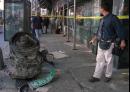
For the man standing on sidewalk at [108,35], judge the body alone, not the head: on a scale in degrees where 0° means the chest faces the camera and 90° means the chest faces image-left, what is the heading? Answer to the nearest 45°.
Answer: approximately 45°
